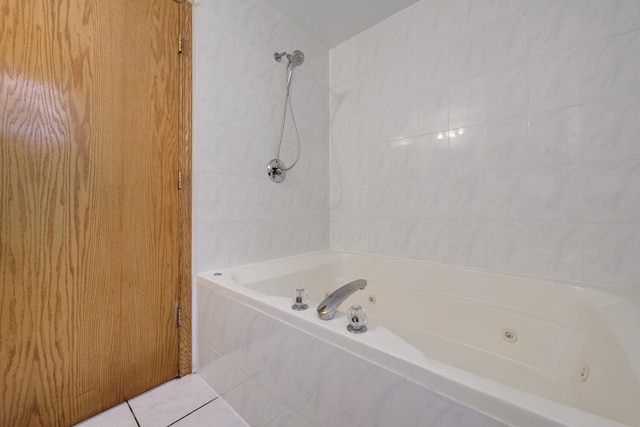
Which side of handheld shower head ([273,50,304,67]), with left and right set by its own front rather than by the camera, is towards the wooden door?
right

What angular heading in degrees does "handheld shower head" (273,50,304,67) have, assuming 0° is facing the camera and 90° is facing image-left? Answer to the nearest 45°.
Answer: approximately 315°
